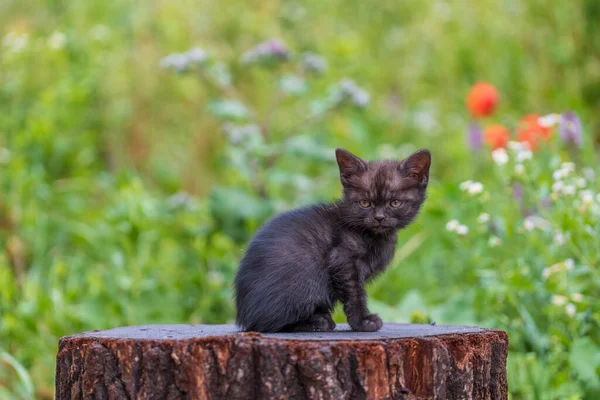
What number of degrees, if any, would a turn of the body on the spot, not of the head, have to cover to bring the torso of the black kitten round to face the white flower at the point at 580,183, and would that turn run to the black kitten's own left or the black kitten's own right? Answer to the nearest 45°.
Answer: approximately 45° to the black kitten's own left

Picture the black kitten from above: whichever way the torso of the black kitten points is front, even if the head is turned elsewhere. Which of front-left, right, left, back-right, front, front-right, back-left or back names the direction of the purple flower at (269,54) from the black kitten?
left

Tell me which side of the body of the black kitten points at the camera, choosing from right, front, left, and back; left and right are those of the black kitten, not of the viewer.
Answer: right

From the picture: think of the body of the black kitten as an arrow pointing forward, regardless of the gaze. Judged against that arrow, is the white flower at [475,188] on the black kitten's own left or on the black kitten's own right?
on the black kitten's own left

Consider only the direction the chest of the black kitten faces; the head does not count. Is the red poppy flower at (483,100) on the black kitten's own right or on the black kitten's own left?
on the black kitten's own left

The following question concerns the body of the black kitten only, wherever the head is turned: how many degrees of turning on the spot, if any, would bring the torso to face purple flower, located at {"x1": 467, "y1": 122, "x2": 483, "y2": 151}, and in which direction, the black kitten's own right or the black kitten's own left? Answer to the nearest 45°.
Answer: approximately 90° to the black kitten's own left

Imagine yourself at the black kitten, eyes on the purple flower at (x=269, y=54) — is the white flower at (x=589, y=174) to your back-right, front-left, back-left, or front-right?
front-right

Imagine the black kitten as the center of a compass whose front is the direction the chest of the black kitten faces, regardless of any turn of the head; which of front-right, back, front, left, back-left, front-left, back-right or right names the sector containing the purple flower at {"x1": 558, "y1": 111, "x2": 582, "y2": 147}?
front-left

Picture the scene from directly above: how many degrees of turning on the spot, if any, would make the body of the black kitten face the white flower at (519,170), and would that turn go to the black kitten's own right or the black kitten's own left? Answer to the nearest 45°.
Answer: approximately 45° to the black kitten's own left

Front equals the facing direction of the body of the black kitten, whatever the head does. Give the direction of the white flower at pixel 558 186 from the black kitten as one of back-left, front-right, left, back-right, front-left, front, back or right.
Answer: front-left

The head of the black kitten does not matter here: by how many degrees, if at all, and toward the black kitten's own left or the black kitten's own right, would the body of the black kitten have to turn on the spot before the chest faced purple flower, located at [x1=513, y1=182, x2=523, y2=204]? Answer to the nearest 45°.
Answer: approximately 45° to the black kitten's own left

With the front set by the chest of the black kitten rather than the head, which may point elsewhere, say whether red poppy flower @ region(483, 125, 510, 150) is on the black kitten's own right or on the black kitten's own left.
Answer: on the black kitten's own left

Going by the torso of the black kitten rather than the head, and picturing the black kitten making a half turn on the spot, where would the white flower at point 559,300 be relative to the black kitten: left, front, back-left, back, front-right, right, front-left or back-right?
back-right
